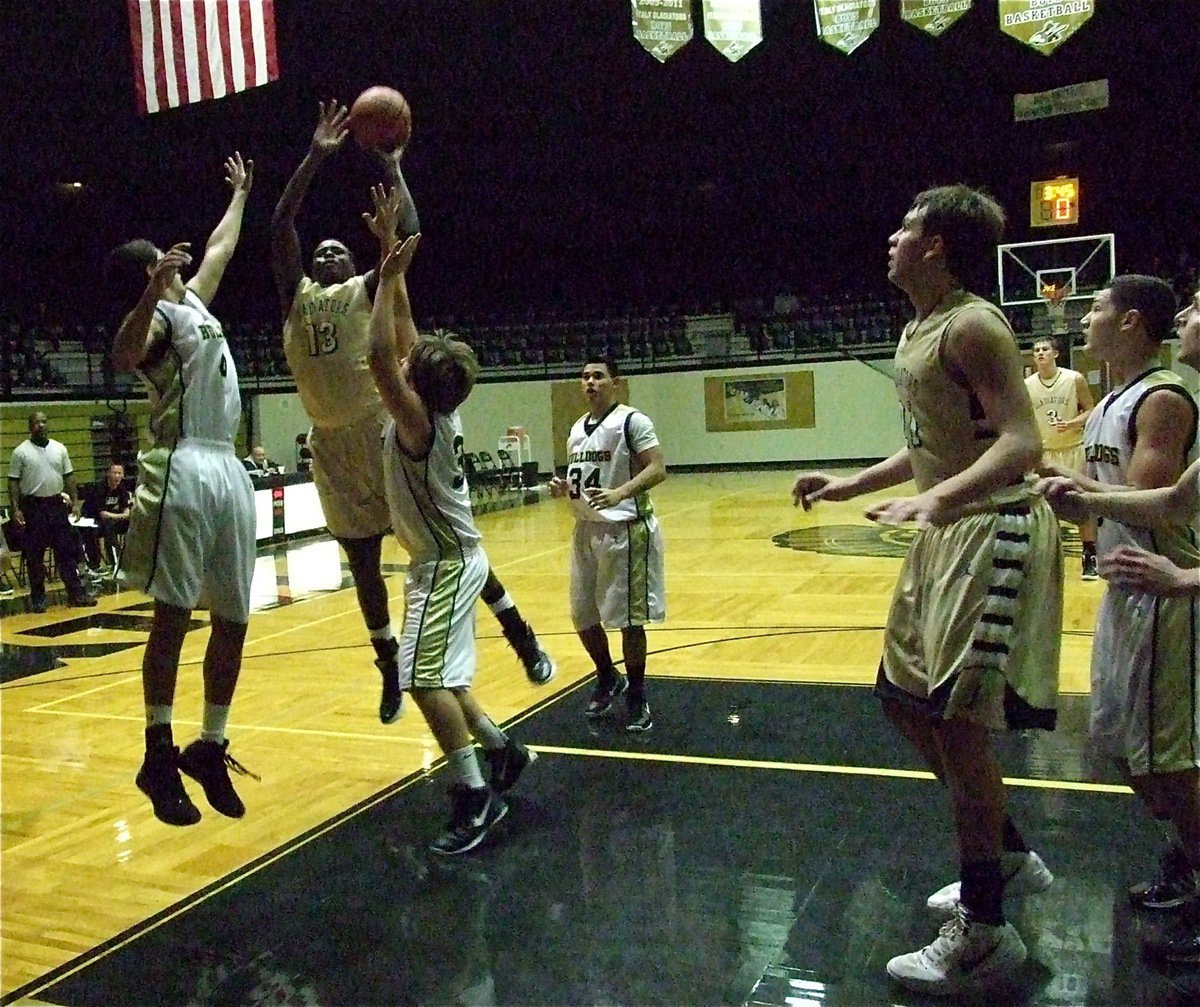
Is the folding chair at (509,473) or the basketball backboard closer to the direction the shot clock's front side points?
the basketball backboard

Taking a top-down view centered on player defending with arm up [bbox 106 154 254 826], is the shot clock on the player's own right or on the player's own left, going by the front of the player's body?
on the player's own left

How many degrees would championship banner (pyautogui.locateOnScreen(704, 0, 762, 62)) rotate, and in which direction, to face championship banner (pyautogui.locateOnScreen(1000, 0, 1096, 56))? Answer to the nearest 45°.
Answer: approximately 90° to its left

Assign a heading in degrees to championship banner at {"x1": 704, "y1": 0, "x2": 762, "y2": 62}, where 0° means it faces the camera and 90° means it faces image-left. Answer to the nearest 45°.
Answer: approximately 0°

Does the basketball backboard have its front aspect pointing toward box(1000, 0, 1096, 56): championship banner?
yes

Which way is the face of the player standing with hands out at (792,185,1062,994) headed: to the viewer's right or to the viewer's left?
to the viewer's left

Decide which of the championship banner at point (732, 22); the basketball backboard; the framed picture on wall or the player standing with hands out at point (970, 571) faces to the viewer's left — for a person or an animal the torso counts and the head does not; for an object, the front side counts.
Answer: the player standing with hands out

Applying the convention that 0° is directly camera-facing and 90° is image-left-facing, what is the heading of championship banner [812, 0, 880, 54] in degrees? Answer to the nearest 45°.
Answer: approximately 0°

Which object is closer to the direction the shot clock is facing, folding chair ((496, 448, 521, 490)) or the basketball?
the basketball

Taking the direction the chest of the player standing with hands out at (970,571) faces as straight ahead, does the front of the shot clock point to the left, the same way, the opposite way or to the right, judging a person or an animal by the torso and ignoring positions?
to the left

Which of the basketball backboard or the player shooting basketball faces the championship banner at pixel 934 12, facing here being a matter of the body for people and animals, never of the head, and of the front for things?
the basketball backboard

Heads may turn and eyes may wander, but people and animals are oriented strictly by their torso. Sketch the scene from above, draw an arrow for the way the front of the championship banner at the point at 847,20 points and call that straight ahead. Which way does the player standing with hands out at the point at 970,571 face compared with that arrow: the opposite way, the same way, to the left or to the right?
to the right

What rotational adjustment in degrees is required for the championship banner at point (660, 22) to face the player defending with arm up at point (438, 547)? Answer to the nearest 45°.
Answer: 0° — it already faces them

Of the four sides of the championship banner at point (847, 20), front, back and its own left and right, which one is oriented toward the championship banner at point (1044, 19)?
left

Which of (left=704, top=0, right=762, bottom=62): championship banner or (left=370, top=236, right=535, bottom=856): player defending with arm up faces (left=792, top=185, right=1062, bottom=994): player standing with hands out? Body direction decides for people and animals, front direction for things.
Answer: the championship banner

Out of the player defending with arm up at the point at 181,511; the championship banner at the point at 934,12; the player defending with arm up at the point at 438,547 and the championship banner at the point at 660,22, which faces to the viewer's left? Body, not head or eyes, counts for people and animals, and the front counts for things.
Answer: the player defending with arm up at the point at 438,547
